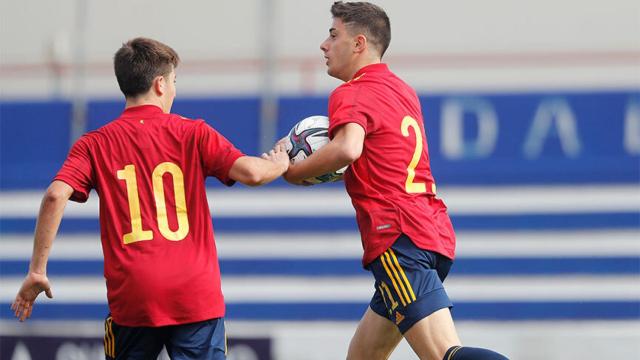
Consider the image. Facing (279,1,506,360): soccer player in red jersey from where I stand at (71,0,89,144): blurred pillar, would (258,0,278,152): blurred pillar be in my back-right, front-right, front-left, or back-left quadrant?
front-left

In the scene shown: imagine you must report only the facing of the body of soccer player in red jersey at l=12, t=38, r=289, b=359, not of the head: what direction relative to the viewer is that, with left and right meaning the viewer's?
facing away from the viewer

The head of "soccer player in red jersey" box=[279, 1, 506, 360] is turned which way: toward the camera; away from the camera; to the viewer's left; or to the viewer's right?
to the viewer's left

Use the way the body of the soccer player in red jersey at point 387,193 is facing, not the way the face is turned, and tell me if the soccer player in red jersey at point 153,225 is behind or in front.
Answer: in front

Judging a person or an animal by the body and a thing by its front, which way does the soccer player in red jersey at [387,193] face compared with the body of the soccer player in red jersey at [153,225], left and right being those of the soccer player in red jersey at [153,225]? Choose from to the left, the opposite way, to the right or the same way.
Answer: to the left

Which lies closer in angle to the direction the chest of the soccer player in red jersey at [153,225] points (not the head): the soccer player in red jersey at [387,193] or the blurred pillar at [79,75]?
the blurred pillar

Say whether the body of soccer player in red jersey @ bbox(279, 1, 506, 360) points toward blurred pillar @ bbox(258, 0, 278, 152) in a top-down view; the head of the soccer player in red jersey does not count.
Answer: no

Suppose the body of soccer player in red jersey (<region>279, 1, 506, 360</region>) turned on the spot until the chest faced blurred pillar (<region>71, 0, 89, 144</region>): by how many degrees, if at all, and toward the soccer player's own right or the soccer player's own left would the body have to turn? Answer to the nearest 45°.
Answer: approximately 45° to the soccer player's own right

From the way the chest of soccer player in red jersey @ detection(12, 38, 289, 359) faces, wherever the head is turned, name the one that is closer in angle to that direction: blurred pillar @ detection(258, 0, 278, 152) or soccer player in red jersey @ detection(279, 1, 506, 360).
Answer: the blurred pillar

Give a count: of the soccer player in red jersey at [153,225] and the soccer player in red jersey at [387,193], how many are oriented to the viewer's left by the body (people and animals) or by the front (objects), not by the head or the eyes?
1

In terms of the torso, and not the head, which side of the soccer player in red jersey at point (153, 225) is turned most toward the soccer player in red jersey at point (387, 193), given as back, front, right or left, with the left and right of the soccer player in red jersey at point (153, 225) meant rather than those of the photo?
right

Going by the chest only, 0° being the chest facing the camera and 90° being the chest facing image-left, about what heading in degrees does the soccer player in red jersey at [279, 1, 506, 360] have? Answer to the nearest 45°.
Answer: approximately 90°

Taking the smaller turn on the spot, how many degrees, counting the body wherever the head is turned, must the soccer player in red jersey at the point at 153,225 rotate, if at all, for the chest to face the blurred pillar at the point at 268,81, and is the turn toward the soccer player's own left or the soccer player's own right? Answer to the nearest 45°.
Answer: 0° — they already face it

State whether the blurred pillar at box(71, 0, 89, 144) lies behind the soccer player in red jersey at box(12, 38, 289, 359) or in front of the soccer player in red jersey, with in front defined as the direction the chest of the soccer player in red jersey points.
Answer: in front
